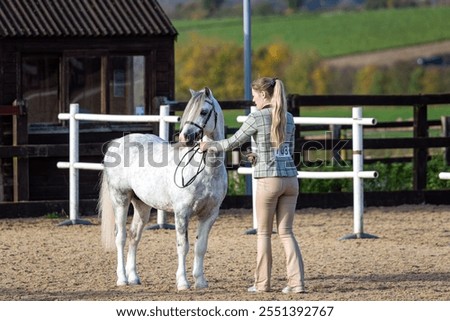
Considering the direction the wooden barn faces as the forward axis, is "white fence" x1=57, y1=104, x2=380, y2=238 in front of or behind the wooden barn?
in front

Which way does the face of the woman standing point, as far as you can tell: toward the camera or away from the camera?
away from the camera

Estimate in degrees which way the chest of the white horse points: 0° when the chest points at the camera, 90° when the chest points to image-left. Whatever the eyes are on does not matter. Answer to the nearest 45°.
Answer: approximately 315°

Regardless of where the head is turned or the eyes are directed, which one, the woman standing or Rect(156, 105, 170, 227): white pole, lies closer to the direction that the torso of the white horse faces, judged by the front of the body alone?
the woman standing

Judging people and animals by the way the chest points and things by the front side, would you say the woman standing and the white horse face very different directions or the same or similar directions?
very different directions

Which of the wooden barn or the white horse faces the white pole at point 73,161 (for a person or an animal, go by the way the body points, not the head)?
the wooden barn

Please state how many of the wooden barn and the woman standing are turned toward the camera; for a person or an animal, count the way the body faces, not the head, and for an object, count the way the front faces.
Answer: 1

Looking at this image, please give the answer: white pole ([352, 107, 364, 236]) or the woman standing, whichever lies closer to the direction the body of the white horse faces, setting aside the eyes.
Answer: the woman standing

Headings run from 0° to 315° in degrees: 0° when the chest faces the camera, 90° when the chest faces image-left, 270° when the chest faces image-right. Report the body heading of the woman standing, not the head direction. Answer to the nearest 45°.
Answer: approximately 135°

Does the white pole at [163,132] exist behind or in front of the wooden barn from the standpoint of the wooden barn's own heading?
in front
